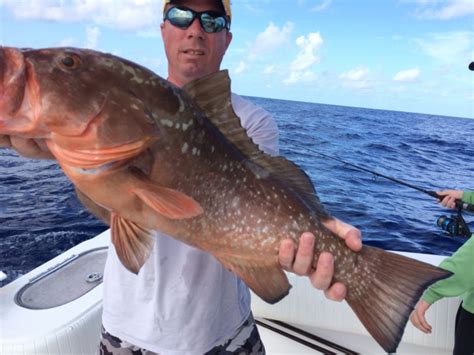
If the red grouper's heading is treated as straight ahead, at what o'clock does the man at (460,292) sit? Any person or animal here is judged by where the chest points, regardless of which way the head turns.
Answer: The man is roughly at 5 o'clock from the red grouper.

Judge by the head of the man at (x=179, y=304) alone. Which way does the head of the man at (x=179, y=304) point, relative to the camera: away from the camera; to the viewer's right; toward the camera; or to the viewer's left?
toward the camera

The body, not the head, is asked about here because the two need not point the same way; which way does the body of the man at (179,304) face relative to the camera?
toward the camera

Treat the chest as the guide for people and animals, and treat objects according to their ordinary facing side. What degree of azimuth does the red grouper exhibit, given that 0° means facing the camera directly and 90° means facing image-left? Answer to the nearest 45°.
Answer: approximately 90°

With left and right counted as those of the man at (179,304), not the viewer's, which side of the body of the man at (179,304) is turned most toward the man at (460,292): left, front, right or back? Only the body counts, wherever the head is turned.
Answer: left
